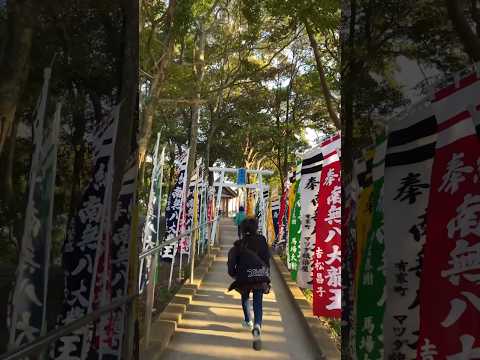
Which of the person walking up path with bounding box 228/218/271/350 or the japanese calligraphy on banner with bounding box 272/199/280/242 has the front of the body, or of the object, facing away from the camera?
the person walking up path

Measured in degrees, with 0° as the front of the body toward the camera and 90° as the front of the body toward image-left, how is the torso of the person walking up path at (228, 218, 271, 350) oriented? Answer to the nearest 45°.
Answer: approximately 180°

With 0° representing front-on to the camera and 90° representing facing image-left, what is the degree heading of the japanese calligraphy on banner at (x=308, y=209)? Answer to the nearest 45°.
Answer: approximately 45°

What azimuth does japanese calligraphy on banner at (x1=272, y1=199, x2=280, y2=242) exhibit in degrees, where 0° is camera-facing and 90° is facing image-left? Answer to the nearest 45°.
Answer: approximately 45°
